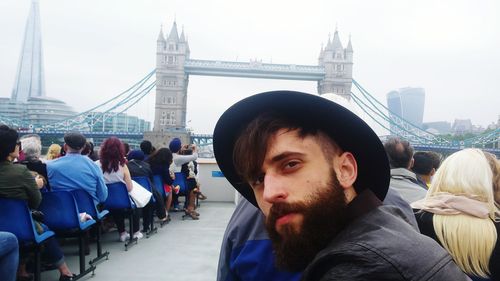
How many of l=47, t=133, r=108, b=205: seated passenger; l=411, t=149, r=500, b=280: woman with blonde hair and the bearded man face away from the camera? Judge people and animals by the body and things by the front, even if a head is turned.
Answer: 2

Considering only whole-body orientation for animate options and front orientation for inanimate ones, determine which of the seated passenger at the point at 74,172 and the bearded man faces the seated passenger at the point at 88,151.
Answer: the seated passenger at the point at 74,172

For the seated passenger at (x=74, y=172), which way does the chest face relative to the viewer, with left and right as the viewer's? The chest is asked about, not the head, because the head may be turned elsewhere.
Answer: facing away from the viewer

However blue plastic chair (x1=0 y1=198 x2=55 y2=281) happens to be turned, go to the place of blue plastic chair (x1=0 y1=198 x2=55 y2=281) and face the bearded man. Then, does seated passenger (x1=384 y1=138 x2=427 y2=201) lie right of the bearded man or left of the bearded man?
left

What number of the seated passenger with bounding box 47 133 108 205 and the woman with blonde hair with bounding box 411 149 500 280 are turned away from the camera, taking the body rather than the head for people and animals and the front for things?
2

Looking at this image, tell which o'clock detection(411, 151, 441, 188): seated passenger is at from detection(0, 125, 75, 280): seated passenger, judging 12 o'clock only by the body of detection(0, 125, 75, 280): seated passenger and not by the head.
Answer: detection(411, 151, 441, 188): seated passenger is roughly at 2 o'clock from detection(0, 125, 75, 280): seated passenger.

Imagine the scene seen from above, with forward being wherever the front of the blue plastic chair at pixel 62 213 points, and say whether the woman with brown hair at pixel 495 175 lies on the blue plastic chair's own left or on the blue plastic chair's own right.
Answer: on the blue plastic chair's own right

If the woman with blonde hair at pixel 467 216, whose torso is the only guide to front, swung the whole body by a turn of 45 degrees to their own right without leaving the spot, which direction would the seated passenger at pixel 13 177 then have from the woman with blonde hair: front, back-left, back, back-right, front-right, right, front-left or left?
back-left

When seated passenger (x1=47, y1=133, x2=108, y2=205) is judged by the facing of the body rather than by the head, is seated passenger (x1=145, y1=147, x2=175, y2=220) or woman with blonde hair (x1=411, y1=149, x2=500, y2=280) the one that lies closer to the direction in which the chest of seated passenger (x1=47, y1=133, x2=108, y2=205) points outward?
the seated passenger

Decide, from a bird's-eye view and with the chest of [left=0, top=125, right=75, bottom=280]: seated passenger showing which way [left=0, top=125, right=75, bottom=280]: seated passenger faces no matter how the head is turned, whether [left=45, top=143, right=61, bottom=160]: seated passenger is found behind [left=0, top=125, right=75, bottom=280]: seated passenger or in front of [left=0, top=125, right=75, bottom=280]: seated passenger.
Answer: in front

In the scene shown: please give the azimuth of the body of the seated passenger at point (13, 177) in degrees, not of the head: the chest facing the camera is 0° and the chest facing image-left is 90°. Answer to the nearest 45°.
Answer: approximately 225°

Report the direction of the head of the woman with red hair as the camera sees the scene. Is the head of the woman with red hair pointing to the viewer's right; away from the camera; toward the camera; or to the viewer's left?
away from the camera
